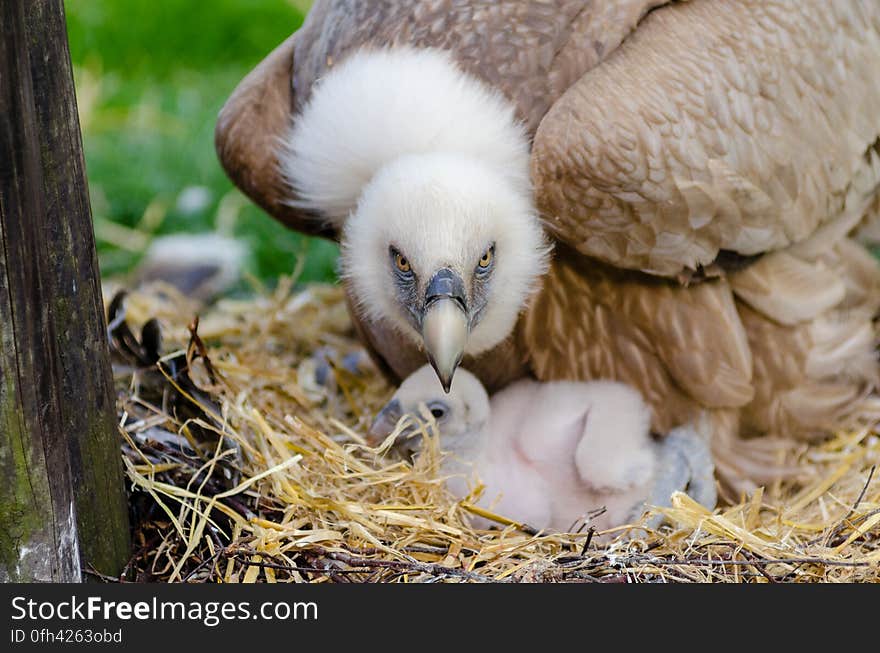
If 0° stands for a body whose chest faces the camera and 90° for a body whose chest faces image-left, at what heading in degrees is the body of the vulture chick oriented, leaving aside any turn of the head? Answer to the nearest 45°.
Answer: approximately 90°

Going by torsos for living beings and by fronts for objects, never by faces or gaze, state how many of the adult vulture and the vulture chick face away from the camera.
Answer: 0

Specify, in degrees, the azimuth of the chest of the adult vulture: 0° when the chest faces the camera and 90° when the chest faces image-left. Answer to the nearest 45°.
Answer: approximately 45°

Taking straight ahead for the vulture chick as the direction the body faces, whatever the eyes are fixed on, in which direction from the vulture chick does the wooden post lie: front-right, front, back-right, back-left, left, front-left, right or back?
front-left

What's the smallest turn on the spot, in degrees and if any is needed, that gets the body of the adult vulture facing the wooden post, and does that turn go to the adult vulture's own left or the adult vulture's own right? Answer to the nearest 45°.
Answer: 0° — it already faces it
